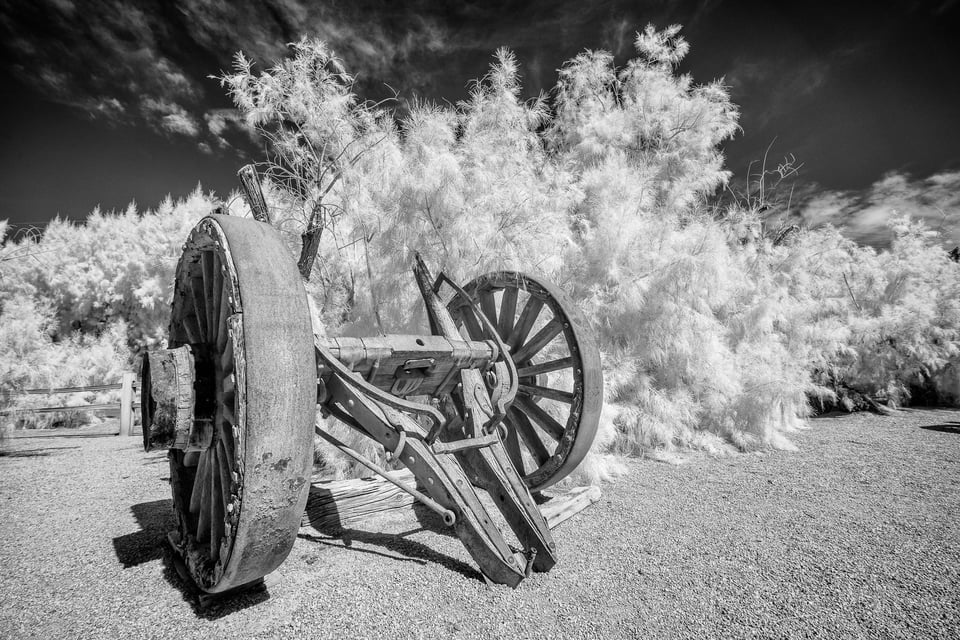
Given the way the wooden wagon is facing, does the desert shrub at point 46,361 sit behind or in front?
behind

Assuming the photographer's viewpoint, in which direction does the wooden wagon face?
facing the viewer and to the right of the viewer
